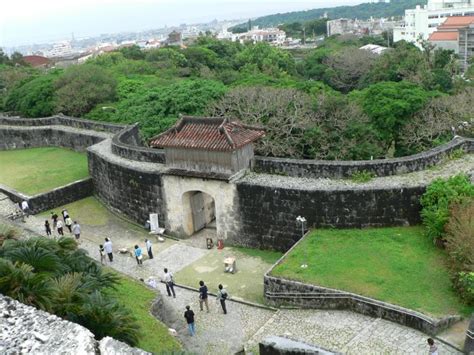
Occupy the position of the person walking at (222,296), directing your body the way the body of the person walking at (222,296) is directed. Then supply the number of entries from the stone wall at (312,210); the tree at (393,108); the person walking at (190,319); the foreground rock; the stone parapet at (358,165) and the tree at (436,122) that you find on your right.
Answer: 4

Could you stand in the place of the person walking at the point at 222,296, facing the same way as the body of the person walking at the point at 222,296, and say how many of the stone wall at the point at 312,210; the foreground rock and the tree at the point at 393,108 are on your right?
2

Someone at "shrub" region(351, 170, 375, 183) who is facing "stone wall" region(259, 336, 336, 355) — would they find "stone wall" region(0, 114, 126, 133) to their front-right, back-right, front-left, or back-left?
back-right

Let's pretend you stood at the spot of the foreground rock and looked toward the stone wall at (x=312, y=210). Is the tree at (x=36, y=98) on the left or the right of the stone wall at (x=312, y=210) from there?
left

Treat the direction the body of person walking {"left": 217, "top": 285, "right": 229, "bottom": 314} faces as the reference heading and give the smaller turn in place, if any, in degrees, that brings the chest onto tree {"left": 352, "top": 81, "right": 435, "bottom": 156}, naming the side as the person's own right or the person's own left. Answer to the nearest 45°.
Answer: approximately 90° to the person's own right

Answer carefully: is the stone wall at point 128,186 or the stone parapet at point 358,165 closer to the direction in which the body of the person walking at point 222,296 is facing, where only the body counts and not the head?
the stone wall

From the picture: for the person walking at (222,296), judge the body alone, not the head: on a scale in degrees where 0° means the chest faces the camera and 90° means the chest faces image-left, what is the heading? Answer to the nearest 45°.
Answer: approximately 135°
